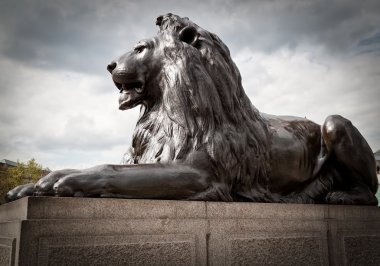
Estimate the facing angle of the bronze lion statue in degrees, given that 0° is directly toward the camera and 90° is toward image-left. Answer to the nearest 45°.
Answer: approximately 90°

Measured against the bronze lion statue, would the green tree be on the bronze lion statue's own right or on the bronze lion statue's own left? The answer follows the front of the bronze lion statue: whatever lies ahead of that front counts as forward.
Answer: on the bronze lion statue's own right
